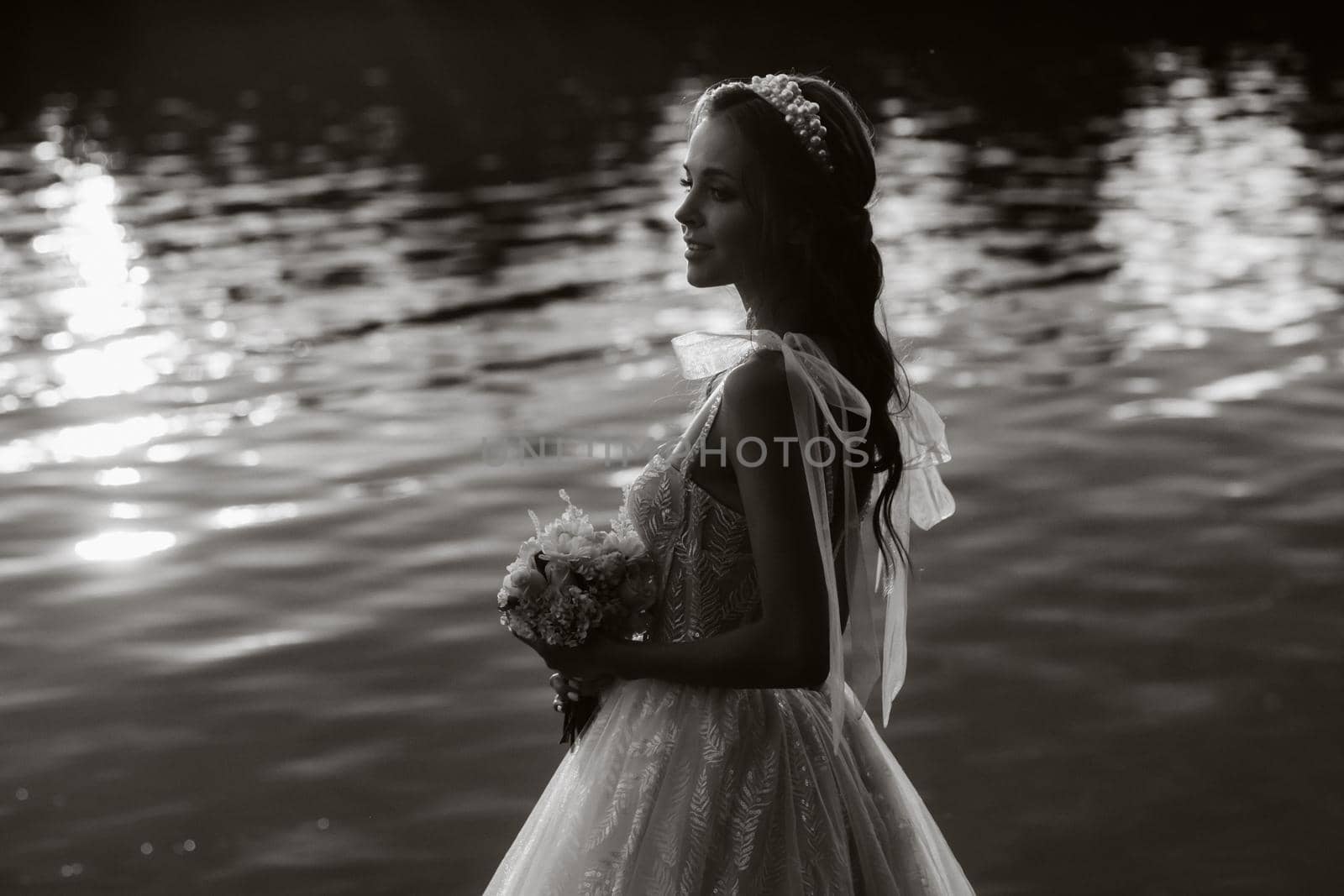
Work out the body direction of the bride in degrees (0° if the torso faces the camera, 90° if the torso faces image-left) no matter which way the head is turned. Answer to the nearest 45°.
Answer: approximately 90°

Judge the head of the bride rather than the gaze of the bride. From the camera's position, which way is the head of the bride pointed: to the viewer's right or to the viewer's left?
to the viewer's left
